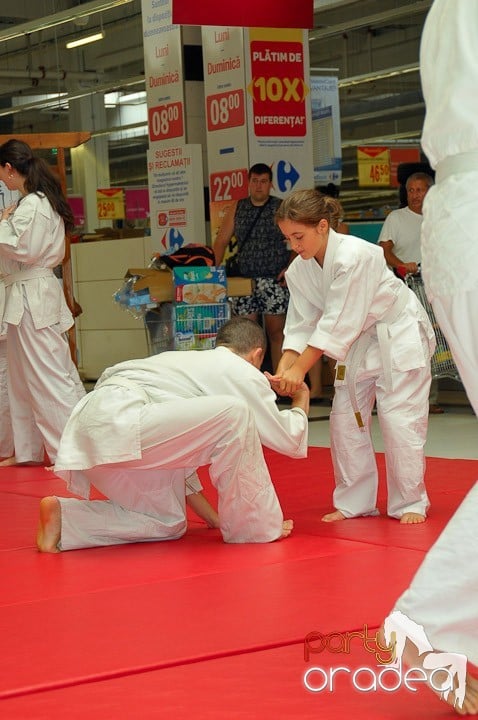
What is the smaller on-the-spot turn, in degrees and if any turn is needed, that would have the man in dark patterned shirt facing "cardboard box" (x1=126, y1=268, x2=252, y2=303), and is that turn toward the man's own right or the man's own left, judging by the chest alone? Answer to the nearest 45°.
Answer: approximately 45° to the man's own right

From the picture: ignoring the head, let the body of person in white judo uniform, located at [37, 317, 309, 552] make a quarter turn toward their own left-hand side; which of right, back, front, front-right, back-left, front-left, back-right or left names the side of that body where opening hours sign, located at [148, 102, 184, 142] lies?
front

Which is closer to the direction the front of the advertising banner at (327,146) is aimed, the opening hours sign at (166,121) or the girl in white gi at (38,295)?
the girl in white gi

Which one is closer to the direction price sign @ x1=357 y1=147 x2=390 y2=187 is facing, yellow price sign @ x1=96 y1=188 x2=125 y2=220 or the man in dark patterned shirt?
the man in dark patterned shirt

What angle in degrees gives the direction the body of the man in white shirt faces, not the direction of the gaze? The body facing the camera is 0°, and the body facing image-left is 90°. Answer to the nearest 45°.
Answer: approximately 315°

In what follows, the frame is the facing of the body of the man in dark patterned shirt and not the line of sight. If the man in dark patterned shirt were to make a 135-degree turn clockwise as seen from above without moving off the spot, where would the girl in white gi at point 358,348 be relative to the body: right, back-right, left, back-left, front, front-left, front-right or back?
back-left

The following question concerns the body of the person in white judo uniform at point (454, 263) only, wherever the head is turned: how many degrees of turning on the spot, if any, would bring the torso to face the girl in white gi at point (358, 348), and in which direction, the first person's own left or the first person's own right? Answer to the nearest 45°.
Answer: approximately 90° to the first person's own left

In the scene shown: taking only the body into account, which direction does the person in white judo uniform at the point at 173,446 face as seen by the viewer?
to the viewer's right

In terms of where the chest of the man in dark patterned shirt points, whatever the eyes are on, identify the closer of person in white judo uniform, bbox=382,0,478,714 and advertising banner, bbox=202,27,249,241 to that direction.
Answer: the person in white judo uniform

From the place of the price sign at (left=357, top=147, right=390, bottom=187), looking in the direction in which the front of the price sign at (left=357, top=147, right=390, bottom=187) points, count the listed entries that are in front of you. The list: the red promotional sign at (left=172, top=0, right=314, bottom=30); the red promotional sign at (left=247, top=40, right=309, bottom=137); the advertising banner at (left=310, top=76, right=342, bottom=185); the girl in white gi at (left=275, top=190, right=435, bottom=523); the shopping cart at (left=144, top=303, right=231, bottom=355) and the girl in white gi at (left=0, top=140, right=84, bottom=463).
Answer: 6
